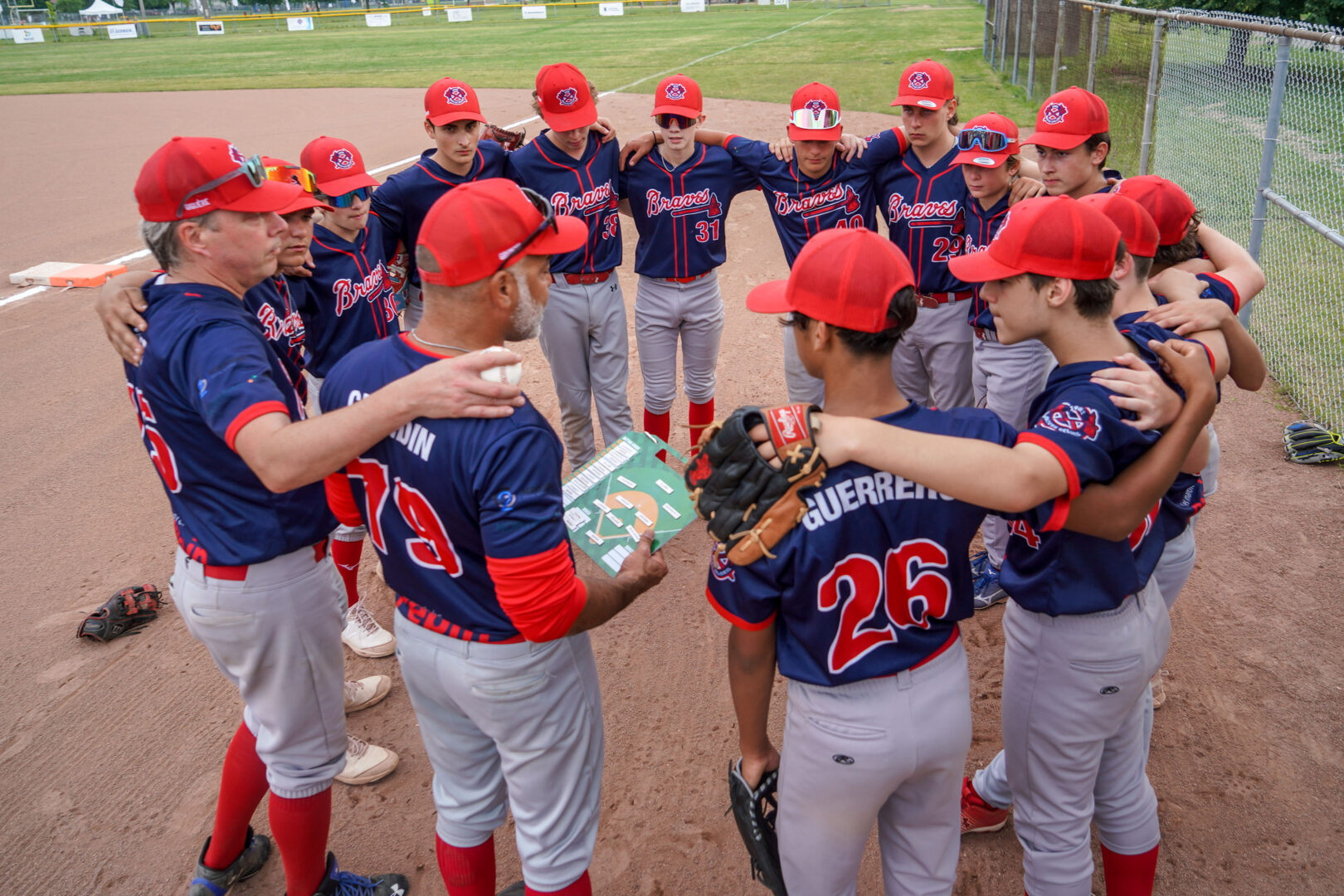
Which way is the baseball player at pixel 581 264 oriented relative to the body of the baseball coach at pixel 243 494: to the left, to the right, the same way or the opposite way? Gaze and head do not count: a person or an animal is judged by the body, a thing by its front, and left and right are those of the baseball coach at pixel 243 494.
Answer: to the right

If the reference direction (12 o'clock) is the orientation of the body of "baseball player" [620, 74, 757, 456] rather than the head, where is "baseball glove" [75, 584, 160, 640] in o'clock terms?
The baseball glove is roughly at 2 o'clock from the baseball player.

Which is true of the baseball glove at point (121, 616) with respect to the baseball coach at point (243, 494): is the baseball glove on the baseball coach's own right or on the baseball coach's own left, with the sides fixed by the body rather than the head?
on the baseball coach's own left

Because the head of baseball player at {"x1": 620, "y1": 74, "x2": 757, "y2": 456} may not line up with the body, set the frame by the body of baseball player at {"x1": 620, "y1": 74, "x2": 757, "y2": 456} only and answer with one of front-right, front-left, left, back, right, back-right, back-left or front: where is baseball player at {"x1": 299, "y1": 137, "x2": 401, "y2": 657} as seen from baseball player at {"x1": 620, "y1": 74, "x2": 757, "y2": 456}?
front-right

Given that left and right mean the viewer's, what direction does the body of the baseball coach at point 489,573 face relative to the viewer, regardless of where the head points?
facing away from the viewer and to the right of the viewer

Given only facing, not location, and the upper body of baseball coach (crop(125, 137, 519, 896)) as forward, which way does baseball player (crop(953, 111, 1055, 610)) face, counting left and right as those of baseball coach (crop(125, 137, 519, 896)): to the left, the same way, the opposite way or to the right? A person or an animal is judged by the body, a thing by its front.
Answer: the opposite way

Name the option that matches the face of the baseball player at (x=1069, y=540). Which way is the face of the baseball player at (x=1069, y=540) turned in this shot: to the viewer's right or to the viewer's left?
to the viewer's left

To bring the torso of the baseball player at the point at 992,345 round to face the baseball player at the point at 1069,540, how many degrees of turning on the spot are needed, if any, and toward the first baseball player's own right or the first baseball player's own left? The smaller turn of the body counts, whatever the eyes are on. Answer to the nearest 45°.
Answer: approximately 45° to the first baseball player's own left

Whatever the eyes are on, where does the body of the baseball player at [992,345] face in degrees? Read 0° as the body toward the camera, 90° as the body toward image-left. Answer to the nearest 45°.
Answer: approximately 45°

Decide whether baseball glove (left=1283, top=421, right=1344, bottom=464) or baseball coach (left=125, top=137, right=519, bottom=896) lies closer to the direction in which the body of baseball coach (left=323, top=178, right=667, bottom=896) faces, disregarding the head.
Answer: the baseball glove

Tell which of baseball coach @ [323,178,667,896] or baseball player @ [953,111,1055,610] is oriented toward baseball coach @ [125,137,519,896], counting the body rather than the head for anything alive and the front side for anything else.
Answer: baseball player @ [953,111,1055,610]

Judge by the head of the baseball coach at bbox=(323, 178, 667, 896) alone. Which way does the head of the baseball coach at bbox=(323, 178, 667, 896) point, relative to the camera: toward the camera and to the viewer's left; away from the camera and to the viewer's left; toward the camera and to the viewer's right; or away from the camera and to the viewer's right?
away from the camera and to the viewer's right

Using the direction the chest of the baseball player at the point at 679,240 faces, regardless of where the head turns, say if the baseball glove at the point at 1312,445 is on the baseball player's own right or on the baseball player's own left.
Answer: on the baseball player's own left

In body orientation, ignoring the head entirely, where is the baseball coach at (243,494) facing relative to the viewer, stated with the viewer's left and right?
facing to the right of the viewer

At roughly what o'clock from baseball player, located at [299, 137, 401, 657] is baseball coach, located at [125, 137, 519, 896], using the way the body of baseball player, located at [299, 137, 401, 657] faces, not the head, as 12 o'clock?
baseball coach, located at [125, 137, 519, 896] is roughly at 2 o'clock from baseball player, located at [299, 137, 401, 657].

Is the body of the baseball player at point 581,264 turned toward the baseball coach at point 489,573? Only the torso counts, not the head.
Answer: yes
